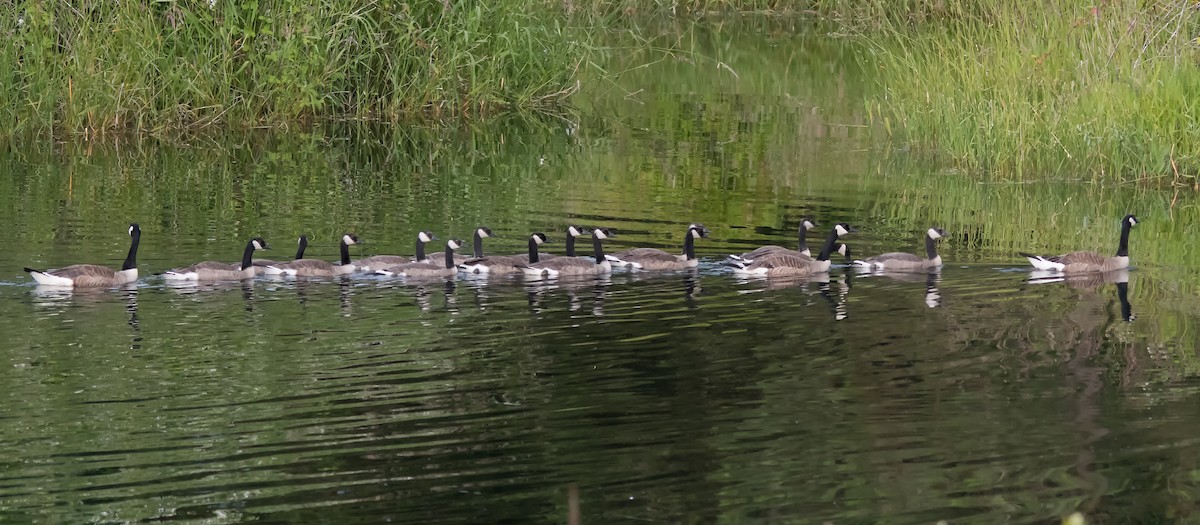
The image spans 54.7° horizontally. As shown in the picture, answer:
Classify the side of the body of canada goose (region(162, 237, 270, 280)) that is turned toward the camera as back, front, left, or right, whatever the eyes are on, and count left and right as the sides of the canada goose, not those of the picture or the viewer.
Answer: right

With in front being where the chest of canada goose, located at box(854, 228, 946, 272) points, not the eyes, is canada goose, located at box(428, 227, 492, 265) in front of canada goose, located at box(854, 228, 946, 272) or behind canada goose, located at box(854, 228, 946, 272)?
behind

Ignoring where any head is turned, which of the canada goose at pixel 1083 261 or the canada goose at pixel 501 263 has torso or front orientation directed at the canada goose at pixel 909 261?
the canada goose at pixel 501 263

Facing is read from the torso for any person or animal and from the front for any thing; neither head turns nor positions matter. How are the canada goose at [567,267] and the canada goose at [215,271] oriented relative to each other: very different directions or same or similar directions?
same or similar directions

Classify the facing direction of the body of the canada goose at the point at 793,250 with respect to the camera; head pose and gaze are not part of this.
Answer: to the viewer's right

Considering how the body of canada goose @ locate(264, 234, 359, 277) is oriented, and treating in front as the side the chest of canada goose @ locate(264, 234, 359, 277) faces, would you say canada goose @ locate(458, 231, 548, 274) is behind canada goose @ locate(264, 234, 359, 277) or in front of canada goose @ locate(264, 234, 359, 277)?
in front

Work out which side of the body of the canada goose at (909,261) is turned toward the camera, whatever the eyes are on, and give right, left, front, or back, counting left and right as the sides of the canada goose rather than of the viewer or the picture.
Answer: right

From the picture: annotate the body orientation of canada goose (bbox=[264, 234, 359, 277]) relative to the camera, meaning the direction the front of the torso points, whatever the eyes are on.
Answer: to the viewer's right

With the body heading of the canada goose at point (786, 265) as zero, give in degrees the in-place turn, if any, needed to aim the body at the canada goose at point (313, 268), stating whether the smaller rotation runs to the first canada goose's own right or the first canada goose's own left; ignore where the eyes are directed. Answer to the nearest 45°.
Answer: approximately 180°

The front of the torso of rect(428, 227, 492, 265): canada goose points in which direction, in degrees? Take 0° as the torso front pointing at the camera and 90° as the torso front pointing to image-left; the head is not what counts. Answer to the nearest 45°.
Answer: approximately 270°

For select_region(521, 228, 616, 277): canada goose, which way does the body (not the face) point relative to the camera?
to the viewer's right

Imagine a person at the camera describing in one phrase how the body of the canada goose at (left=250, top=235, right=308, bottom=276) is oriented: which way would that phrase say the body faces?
to the viewer's right

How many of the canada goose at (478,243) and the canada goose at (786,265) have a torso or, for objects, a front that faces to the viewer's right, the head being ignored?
2

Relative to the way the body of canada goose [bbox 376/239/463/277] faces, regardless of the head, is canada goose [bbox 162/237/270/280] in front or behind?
behind
